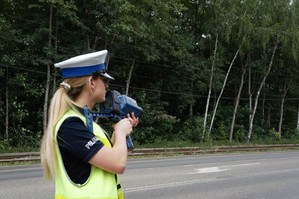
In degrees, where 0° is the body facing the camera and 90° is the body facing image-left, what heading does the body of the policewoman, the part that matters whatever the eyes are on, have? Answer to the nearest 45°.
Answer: approximately 270°

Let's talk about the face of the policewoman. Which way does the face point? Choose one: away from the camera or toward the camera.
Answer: away from the camera
